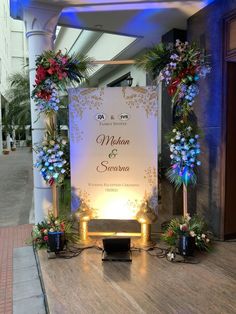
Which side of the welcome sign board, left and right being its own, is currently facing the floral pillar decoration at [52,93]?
right

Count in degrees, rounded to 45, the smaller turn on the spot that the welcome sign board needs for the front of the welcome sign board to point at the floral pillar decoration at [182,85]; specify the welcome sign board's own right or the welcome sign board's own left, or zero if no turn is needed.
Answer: approximately 45° to the welcome sign board's own left

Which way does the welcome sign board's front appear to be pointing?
toward the camera

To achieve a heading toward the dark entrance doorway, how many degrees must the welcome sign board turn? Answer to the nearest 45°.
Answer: approximately 90° to its left

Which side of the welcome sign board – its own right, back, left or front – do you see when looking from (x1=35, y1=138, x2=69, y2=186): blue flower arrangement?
right

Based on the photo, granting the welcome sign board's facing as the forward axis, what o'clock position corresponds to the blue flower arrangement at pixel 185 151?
The blue flower arrangement is roughly at 10 o'clock from the welcome sign board.
